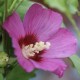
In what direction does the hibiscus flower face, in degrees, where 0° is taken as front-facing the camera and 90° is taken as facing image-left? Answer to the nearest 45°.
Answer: approximately 315°
